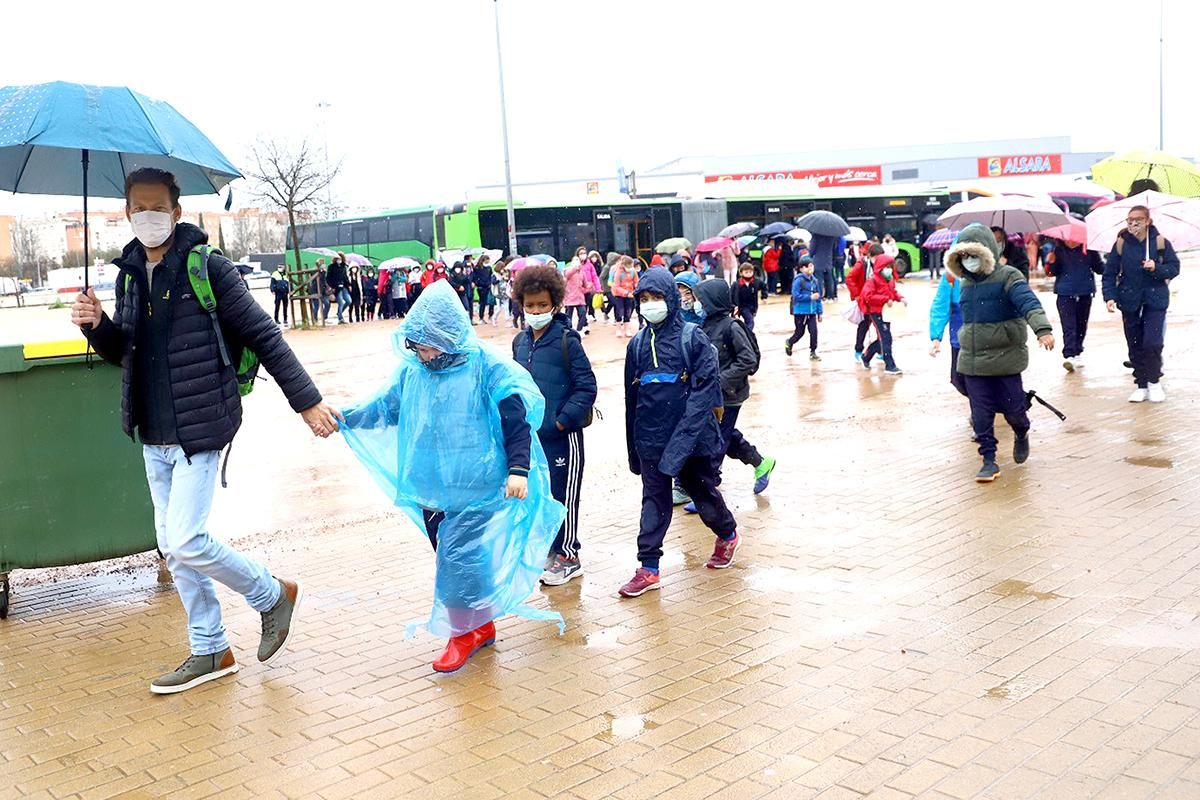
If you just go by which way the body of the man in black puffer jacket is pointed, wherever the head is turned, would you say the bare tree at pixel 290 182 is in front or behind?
behind

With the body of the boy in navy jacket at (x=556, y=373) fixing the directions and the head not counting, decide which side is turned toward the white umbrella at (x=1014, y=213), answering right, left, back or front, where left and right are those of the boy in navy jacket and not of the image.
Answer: back

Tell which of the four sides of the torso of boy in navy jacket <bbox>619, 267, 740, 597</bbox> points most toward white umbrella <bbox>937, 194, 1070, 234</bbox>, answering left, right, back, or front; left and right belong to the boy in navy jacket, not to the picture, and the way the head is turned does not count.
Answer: back

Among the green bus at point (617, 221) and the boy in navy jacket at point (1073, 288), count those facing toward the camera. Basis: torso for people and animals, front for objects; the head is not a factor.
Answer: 1

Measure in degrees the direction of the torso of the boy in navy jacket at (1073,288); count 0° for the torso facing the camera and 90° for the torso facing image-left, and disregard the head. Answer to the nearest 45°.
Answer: approximately 0°

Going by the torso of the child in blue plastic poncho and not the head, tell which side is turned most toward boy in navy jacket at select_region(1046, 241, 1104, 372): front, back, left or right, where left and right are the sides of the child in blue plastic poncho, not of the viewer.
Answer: back
